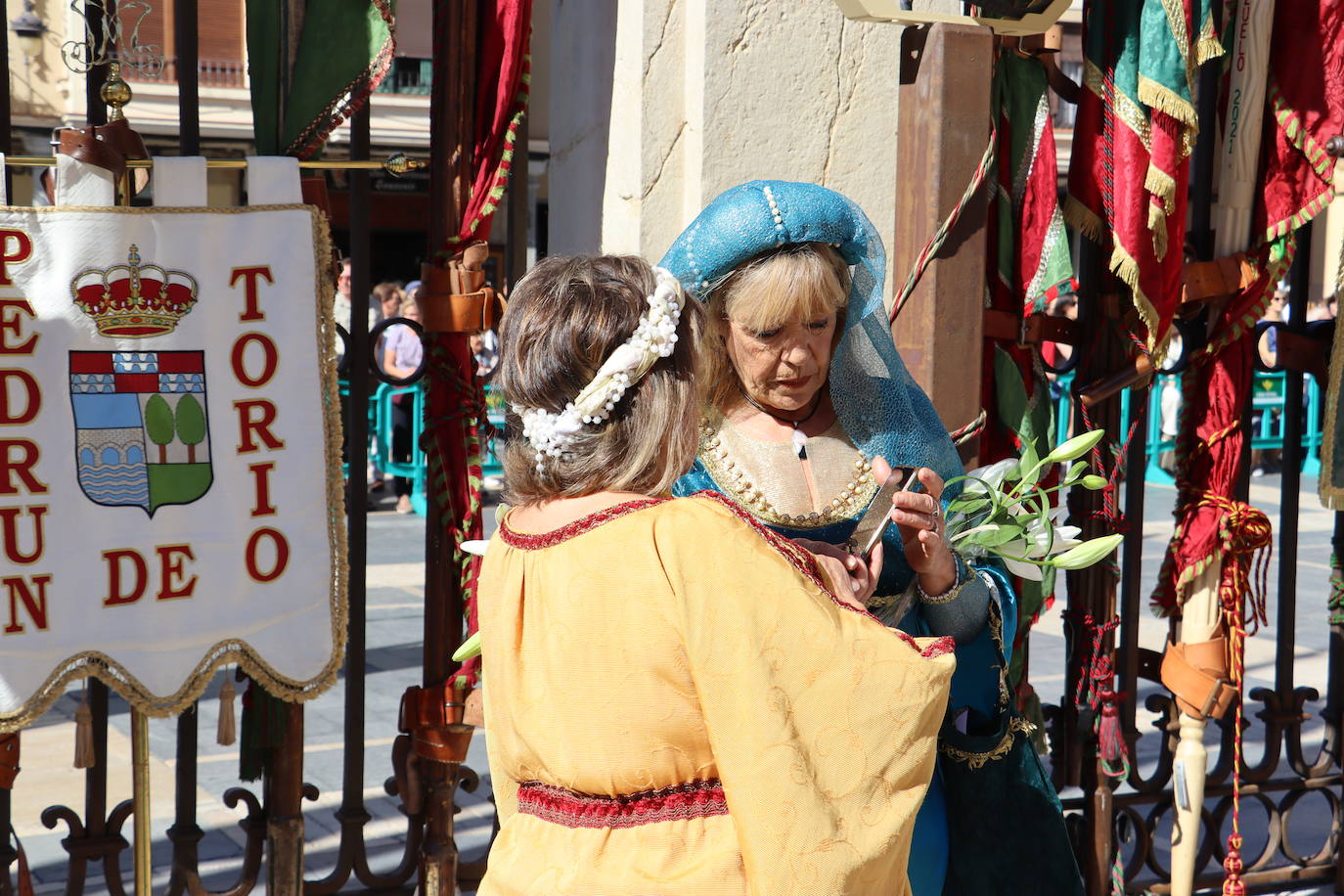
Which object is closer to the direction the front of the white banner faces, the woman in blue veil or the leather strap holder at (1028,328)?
the woman in blue veil

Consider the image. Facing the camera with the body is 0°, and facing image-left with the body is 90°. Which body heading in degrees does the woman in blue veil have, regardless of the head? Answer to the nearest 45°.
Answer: approximately 0°

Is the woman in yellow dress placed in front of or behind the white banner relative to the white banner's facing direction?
in front

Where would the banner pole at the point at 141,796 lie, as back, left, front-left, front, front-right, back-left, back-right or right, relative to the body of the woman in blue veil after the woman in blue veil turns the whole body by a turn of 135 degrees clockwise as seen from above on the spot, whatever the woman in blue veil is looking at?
front-left

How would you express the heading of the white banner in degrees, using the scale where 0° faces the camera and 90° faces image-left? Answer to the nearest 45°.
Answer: approximately 0°

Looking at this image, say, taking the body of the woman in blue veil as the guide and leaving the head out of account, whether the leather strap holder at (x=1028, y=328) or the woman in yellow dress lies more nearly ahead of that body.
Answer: the woman in yellow dress

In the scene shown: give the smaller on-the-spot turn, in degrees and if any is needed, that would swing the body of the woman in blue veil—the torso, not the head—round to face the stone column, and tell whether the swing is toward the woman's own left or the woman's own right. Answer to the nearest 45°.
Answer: approximately 180°

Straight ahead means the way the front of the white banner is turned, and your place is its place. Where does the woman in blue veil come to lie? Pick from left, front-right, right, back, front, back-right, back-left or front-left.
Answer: front-left

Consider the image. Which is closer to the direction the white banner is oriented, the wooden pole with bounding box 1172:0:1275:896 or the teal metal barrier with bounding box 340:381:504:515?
the wooden pole

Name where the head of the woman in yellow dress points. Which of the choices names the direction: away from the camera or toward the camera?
away from the camera

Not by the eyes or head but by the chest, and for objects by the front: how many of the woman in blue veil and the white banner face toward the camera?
2

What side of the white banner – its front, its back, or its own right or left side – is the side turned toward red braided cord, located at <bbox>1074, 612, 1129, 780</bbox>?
left
